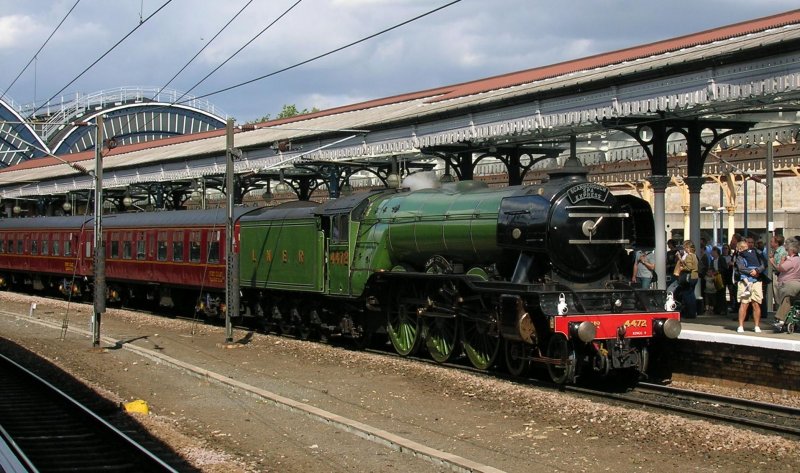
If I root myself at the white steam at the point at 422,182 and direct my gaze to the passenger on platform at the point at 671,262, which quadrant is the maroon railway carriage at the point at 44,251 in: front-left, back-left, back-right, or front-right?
back-left

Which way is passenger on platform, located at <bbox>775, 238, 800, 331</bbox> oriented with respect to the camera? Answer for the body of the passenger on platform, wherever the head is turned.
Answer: to the viewer's left

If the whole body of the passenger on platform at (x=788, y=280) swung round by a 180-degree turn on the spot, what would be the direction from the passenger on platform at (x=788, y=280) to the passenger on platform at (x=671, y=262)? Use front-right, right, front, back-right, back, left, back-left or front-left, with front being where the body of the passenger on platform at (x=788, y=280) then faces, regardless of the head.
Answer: back-left

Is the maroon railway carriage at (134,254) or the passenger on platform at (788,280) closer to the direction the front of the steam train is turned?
the passenger on platform

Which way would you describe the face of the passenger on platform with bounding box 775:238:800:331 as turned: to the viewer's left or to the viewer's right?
to the viewer's left

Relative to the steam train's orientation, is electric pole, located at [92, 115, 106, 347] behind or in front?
behind

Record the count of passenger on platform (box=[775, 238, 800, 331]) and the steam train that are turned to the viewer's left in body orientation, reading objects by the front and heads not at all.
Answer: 1

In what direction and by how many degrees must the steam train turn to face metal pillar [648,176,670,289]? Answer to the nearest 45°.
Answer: approximately 45° to its left

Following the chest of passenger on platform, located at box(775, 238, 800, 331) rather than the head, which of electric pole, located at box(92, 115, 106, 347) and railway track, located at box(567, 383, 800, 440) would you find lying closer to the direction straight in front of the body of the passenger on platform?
the electric pole

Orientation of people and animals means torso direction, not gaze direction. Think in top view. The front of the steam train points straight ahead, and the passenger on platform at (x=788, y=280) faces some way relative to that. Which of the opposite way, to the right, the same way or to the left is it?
the opposite way

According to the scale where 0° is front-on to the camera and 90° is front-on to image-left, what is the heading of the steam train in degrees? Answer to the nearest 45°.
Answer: approximately 315°
